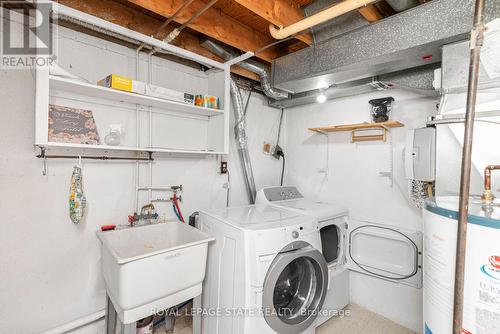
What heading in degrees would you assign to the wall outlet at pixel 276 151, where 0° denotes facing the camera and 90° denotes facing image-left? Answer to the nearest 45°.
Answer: approximately 315°

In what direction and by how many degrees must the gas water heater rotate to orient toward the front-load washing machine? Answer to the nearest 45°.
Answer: approximately 90° to its right

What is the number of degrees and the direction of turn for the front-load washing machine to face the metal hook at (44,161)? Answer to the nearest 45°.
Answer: approximately 135° to its right

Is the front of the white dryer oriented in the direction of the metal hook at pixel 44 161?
no

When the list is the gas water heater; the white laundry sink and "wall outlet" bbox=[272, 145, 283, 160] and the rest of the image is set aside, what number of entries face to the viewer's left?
0

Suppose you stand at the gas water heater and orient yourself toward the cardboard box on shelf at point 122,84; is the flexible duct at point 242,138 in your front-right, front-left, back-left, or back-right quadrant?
front-right

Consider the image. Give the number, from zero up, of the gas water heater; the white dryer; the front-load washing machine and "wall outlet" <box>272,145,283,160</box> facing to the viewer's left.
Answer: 0

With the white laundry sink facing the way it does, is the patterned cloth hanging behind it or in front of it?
behind

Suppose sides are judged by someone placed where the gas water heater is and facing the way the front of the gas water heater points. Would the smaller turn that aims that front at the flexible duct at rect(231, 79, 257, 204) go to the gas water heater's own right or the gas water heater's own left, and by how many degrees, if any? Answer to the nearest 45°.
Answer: approximately 90° to the gas water heater's own right

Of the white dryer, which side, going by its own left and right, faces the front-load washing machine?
right

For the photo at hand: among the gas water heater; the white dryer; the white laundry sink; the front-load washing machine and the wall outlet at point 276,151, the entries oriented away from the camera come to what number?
0

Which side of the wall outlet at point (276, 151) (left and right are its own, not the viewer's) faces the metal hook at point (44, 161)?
right

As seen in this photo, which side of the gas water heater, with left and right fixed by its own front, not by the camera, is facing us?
front

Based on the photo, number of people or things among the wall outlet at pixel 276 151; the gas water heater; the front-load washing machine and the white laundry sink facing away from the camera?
0

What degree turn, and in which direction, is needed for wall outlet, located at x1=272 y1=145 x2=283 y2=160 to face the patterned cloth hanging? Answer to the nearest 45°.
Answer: approximately 90° to its right

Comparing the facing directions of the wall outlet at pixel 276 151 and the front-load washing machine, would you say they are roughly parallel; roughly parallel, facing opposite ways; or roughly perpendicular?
roughly parallel
